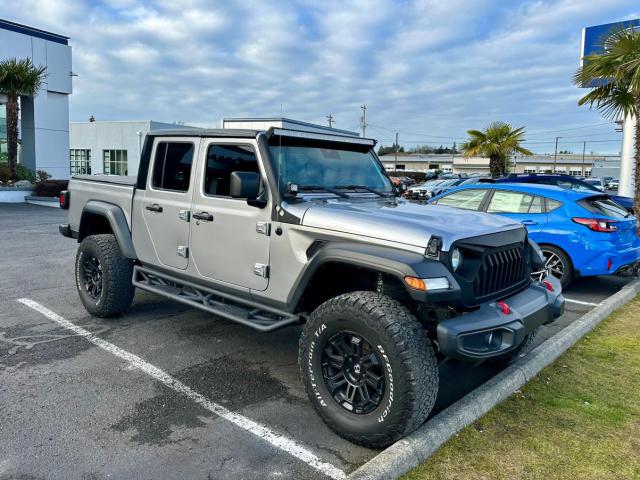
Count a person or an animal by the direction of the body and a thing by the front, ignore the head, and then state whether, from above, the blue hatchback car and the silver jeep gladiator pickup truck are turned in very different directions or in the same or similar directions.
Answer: very different directions

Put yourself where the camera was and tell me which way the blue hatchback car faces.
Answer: facing away from the viewer and to the left of the viewer

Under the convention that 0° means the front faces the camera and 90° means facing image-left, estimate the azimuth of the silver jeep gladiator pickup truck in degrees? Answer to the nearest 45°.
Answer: approximately 315°

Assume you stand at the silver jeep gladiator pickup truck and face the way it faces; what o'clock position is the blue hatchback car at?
The blue hatchback car is roughly at 9 o'clock from the silver jeep gladiator pickup truck.

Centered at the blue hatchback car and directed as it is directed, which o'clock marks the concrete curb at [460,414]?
The concrete curb is roughly at 8 o'clock from the blue hatchback car.

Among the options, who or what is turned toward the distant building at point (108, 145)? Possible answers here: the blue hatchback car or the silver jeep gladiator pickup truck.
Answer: the blue hatchback car

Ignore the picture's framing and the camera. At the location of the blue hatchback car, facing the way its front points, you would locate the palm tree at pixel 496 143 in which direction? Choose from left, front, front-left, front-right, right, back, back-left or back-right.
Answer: front-right

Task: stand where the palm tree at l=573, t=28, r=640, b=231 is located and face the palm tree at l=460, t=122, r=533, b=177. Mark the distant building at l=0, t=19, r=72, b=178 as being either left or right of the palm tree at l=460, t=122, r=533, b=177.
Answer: left

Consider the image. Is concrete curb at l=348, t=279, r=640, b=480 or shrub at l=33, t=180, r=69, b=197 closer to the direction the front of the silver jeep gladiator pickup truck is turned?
the concrete curb

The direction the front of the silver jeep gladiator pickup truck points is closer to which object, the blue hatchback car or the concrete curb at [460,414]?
the concrete curb

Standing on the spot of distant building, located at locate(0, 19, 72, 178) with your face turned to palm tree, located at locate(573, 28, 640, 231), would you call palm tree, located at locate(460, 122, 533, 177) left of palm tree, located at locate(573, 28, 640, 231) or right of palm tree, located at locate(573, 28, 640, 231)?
left

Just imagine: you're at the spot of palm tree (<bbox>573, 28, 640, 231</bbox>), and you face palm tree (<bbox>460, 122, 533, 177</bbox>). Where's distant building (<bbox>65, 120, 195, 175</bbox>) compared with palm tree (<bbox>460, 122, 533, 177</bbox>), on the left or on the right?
left

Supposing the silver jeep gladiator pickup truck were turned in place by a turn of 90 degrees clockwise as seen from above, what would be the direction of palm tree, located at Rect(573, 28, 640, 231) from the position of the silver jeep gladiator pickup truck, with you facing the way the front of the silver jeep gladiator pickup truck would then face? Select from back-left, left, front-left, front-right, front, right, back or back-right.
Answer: back
